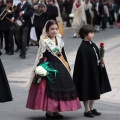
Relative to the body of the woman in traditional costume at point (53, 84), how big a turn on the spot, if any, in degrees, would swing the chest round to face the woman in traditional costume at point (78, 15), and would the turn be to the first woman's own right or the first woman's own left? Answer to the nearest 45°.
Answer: approximately 135° to the first woman's own left

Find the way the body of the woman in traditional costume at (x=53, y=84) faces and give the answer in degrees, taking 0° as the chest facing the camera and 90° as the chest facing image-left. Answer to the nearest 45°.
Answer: approximately 315°

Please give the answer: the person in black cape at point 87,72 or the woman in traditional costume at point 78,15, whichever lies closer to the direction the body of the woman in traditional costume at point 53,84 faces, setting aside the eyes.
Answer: the person in black cape
